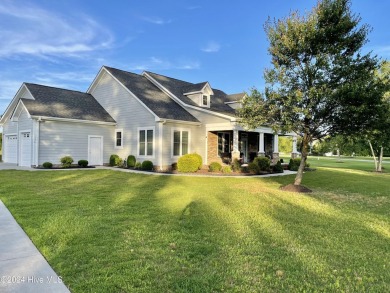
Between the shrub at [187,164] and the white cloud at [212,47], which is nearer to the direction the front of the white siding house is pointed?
the shrub

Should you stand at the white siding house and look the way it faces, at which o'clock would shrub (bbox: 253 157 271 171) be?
The shrub is roughly at 11 o'clock from the white siding house.

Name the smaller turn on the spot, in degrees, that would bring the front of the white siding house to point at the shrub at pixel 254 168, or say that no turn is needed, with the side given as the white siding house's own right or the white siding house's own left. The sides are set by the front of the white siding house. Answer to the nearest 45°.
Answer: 0° — it already faces it

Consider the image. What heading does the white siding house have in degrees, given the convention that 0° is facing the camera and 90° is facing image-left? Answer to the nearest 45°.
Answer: approximately 315°

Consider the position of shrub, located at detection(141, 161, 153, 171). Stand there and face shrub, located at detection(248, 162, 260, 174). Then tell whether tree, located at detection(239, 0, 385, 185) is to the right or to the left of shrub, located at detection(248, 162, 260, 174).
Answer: right

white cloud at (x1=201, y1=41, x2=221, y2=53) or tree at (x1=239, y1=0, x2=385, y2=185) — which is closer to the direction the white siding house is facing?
the tree

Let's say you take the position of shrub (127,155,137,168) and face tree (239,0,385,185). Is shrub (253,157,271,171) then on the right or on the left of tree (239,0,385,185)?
left

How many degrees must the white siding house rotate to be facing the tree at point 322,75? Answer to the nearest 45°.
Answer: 0° — it already faces it
